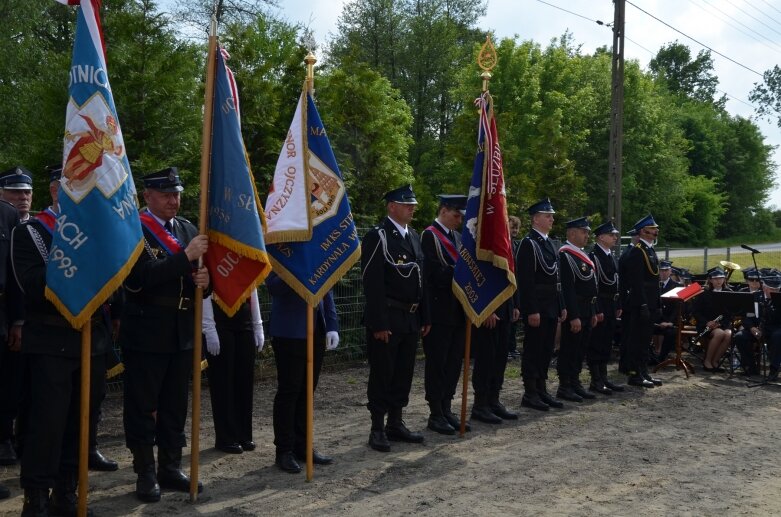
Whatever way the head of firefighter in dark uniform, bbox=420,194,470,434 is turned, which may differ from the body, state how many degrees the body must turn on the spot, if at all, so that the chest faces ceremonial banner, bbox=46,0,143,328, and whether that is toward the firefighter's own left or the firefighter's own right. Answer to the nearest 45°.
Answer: approximately 90° to the firefighter's own right

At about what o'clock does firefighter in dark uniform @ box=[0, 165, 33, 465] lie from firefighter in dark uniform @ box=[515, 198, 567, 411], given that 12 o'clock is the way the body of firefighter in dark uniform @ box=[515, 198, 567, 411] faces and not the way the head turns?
firefighter in dark uniform @ box=[0, 165, 33, 465] is roughly at 3 o'clock from firefighter in dark uniform @ box=[515, 198, 567, 411].

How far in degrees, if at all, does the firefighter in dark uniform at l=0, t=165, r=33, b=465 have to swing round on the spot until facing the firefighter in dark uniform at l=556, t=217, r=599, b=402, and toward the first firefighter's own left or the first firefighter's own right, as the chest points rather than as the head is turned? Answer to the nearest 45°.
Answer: approximately 45° to the first firefighter's own left

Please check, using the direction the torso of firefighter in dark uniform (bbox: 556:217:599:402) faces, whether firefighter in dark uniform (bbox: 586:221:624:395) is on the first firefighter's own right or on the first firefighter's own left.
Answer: on the first firefighter's own left

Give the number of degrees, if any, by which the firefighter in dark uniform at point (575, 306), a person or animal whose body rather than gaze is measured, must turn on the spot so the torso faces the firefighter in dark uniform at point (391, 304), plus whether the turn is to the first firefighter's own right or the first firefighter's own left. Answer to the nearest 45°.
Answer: approximately 90° to the first firefighter's own right

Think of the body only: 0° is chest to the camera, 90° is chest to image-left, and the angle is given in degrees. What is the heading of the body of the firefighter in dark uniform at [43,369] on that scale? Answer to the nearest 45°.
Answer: approximately 315°
